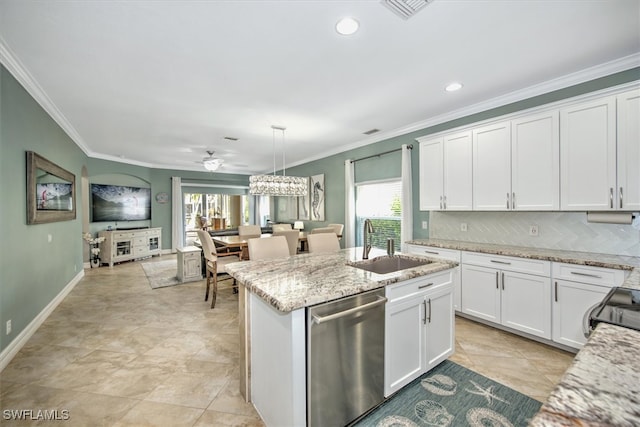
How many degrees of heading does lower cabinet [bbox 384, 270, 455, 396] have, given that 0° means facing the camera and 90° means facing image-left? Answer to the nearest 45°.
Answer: approximately 315°

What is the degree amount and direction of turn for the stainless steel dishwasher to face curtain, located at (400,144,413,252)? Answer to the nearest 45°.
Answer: approximately 135° to its left

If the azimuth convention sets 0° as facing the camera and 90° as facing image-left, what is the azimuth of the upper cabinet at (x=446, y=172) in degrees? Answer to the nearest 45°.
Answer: approximately 45°

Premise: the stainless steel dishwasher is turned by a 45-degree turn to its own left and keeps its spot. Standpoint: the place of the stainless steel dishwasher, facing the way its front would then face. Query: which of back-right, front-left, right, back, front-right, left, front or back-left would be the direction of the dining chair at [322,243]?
left

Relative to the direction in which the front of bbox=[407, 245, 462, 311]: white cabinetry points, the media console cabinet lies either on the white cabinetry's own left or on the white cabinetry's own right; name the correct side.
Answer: on the white cabinetry's own right

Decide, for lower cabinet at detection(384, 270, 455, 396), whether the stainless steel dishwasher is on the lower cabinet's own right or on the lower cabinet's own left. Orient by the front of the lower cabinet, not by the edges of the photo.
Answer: on the lower cabinet's own right

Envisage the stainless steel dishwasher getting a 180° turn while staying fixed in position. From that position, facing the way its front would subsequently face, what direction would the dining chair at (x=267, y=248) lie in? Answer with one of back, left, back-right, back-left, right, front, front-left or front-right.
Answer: front

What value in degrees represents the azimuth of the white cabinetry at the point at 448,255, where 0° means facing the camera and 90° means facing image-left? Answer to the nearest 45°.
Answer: approximately 45°
